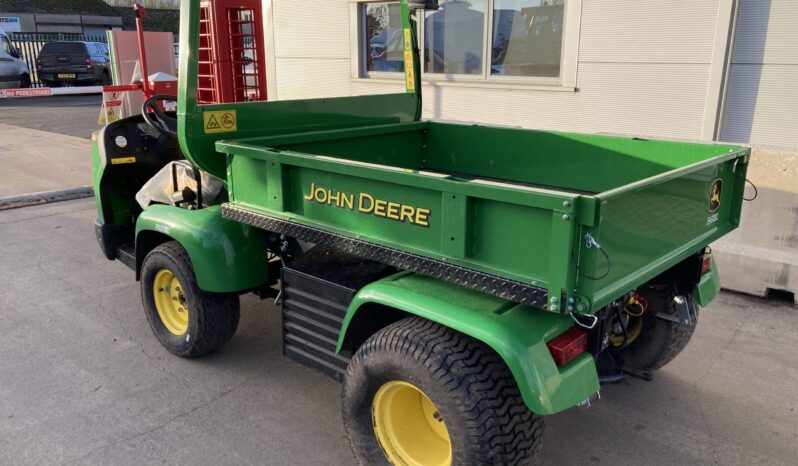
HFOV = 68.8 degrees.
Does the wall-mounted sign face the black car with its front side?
yes

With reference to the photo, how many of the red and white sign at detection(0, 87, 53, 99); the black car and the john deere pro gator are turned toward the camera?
1

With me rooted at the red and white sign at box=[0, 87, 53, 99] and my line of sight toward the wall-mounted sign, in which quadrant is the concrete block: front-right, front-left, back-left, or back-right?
back-right

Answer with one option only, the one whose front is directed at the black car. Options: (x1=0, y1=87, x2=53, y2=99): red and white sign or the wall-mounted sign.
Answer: the wall-mounted sign

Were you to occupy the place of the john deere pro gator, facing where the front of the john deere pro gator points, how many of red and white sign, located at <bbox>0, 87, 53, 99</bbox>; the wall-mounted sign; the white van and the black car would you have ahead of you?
4

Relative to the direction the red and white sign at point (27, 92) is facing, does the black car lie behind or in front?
behind

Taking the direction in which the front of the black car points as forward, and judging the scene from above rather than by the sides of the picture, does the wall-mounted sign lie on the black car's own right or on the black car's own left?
on the black car's own left

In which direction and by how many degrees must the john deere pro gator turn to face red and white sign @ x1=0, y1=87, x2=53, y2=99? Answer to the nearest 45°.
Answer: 0° — it already faces it

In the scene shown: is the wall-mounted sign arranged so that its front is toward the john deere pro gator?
yes

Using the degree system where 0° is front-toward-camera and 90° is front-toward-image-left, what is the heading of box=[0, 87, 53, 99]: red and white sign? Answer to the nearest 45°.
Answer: approximately 0°

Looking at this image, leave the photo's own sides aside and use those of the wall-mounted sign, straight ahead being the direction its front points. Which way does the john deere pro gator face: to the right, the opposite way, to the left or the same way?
the opposite way

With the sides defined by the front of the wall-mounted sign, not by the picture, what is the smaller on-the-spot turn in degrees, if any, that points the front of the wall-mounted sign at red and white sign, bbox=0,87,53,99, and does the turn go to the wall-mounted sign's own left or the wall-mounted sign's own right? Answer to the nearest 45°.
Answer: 0° — it already faces it
